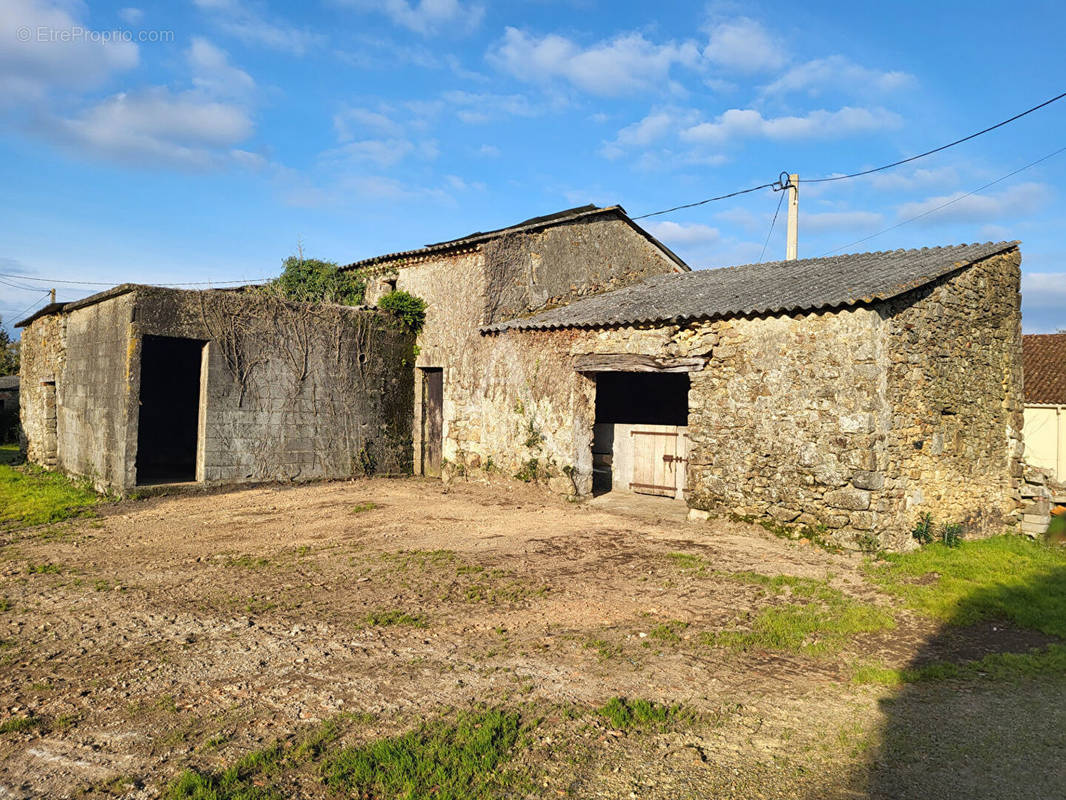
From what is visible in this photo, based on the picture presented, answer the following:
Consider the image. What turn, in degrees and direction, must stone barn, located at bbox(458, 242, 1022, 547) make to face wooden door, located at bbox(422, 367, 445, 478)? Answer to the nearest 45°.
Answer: approximately 90° to its right

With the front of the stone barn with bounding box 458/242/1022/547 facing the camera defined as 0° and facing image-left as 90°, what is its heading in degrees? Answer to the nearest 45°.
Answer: approximately 45°

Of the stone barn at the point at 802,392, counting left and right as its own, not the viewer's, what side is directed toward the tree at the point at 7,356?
right

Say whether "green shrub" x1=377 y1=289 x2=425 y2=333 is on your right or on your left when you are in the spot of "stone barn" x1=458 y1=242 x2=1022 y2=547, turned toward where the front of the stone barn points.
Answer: on your right
